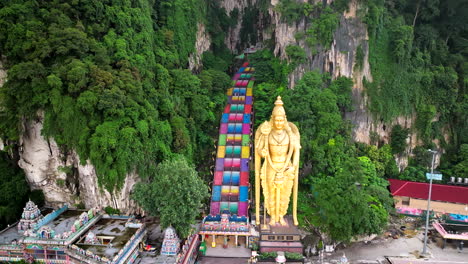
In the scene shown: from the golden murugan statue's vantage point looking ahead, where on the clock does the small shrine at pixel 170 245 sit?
The small shrine is roughly at 2 o'clock from the golden murugan statue.

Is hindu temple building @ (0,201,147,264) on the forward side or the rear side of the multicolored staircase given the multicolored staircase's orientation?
on the forward side

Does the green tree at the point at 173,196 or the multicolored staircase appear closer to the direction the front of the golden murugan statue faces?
the green tree

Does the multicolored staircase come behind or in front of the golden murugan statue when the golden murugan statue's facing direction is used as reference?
behind

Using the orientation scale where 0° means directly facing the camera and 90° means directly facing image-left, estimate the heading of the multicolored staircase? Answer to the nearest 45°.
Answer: approximately 0°

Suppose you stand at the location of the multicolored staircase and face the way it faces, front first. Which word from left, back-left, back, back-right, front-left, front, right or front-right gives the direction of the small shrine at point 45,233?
front-right

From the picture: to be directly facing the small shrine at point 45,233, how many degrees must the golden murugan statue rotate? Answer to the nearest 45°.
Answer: approximately 45° to its right

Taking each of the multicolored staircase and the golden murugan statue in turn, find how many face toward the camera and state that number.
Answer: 2
